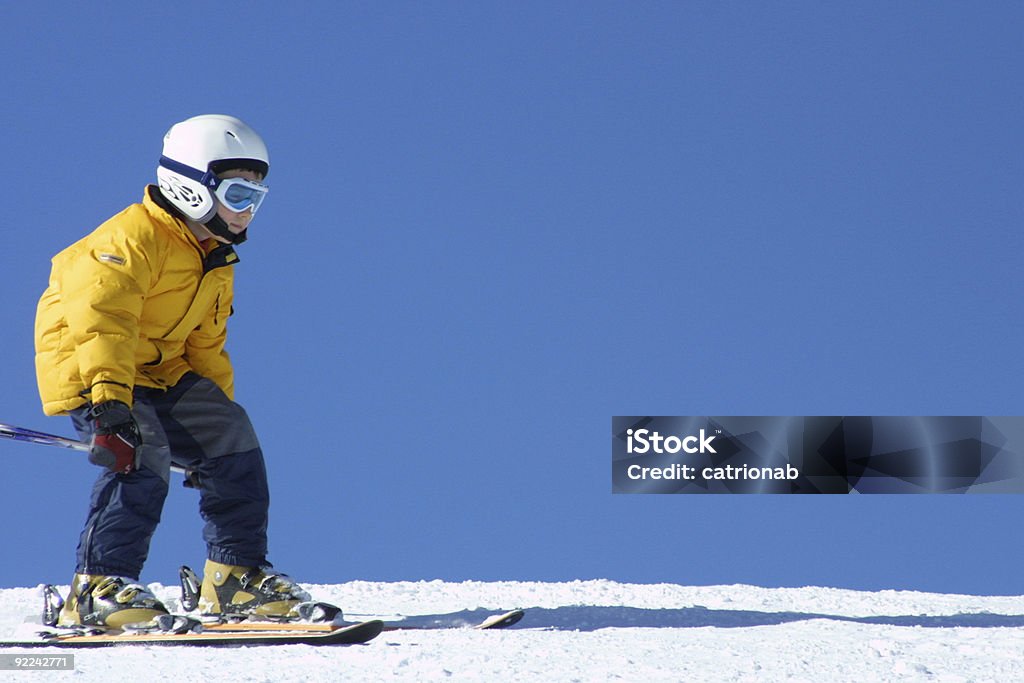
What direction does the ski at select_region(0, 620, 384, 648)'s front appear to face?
to the viewer's right

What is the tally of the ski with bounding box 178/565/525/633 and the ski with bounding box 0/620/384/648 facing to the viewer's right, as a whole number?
2

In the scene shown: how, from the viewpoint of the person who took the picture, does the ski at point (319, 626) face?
facing to the right of the viewer
